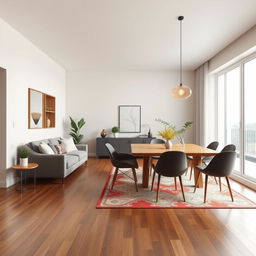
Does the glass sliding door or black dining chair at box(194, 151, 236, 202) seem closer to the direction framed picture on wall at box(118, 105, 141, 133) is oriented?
the black dining chair

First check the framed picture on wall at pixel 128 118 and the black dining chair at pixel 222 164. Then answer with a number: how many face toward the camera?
1

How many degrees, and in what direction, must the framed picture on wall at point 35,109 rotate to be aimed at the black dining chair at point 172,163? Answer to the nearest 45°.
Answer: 0° — it already faces it

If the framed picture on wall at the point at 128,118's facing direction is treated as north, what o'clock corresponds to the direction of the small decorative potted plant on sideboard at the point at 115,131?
The small decorative potted plant on sideboard is roughly at 2 o'clock from the framed picture on wall.

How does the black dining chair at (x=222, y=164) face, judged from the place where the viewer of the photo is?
facing away from the viewer and to the left of the viewer

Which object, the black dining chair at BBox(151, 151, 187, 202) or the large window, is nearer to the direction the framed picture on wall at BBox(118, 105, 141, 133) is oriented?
the black dining chair

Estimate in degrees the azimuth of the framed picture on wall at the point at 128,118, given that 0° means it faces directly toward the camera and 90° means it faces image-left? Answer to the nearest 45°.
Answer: approximately 0°

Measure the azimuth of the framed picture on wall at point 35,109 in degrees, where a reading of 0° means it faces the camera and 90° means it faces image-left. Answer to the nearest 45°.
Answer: approximately 315°

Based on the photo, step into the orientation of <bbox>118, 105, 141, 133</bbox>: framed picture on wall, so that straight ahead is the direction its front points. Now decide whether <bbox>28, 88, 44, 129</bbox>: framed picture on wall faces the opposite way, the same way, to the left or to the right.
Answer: to the left

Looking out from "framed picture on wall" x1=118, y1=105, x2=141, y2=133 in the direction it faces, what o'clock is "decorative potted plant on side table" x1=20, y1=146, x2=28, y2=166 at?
The decorative potted plant on side table is roughly at 1 o'clock from the framed picture on wall.

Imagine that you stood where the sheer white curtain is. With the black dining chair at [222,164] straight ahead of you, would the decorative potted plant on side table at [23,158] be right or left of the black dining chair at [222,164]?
right
